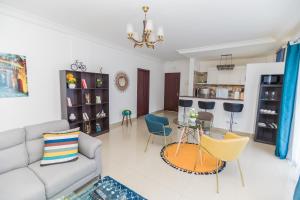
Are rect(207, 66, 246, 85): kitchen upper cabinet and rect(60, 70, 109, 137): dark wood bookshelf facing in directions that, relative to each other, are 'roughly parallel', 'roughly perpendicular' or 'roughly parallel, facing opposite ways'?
roughly perpendicular

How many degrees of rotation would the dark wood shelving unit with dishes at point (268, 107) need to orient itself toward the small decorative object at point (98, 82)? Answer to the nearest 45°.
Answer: approximately 45° to its right

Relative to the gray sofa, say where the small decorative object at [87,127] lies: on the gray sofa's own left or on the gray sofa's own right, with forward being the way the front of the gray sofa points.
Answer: on the gray sofa's own left

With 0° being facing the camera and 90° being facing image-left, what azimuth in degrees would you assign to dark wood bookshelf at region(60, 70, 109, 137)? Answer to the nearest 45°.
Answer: approximately 315°

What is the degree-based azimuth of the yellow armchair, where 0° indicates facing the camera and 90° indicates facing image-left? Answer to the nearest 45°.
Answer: approximately 135°

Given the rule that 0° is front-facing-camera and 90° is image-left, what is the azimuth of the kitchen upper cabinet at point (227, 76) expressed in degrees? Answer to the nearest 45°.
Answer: approximately 0°

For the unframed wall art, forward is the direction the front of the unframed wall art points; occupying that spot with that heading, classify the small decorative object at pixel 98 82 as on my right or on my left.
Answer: on my left

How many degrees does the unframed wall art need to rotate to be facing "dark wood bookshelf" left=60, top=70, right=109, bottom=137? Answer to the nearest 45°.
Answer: approximately 45° to its left

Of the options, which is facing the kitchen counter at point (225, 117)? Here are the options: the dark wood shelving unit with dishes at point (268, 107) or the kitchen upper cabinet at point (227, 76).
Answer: the kitchen upper cabinet

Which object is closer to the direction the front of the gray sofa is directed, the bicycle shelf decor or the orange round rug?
the orange round rug

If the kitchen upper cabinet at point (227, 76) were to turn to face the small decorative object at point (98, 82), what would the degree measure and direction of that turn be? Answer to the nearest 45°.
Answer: approximately 45° to its right
